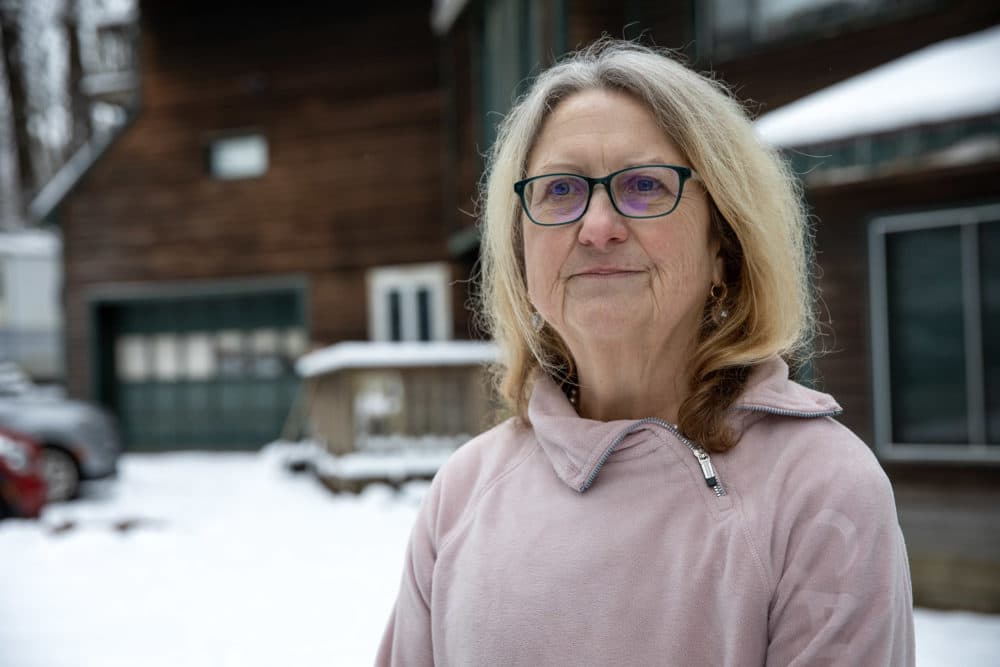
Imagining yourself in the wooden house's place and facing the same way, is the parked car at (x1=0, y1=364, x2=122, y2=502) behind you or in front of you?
in front

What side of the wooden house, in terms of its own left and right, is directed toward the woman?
front

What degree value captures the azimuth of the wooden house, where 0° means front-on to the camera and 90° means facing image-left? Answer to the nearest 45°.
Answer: approximately 0°

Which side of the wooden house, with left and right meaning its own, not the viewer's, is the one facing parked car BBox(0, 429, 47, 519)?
front

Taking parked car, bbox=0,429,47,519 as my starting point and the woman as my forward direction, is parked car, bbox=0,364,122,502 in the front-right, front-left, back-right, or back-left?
back-left
